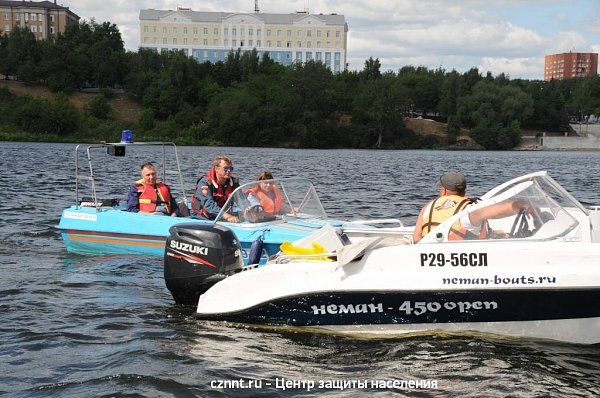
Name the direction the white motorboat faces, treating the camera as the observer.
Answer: facing to the right of the viewer

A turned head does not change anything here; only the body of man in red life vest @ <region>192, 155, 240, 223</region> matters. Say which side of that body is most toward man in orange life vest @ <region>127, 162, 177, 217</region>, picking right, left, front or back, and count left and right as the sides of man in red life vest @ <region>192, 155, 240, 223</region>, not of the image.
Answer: back

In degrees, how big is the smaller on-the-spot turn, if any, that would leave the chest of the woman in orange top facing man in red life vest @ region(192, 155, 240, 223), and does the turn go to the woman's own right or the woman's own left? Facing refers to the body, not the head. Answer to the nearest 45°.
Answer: approximately 135° to the woman's own right

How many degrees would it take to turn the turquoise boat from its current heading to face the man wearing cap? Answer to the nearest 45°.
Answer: approximately 45° to its right

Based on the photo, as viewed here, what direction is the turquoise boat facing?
to the viewer's right

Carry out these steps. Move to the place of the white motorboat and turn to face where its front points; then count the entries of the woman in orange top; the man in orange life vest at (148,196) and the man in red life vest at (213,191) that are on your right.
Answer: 0

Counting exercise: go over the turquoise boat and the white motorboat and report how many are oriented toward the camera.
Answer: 0

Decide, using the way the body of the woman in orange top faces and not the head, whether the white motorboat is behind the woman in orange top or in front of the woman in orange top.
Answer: in front

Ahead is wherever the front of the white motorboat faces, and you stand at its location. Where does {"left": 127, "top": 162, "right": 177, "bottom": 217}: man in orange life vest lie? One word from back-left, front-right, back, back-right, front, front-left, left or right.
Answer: back-left

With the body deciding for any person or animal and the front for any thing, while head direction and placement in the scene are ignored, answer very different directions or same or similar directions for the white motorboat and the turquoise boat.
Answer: same or similar directions

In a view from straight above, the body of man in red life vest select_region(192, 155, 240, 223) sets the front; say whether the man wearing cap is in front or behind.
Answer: in front
